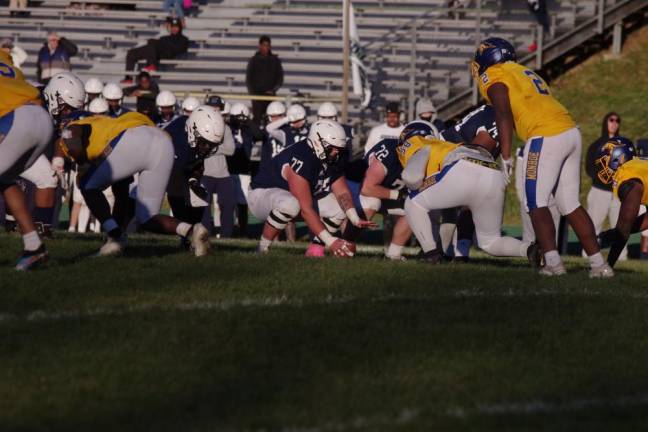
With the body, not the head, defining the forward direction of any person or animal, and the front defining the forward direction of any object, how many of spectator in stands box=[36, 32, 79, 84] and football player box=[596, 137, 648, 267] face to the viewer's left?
1

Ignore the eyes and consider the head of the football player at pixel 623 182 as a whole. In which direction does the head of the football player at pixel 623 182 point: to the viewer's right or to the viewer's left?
to the viewer's left

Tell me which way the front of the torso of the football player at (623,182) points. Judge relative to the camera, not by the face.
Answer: to the viewer's left

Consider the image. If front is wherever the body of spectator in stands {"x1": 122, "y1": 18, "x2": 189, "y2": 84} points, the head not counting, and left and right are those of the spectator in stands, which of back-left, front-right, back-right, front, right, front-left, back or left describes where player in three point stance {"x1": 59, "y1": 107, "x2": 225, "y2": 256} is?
front-left

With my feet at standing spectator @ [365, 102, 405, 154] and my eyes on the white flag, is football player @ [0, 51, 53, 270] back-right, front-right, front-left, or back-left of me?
back-left

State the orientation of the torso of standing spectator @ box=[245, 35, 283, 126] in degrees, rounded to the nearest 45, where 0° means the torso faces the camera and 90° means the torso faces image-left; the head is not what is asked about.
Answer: approximately 0°

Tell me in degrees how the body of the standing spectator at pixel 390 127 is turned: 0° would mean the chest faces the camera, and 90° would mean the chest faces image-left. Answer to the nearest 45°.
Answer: approximately 0°

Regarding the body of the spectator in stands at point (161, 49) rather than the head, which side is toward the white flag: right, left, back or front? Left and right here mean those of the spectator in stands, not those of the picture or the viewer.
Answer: left
